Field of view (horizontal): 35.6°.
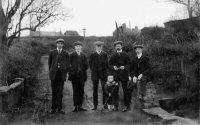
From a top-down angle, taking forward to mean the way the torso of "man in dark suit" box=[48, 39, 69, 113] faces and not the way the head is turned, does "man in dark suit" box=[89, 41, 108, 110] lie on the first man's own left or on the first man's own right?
on the first man's own left

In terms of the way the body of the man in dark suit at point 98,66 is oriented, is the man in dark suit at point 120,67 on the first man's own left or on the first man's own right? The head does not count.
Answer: on the first man's own left

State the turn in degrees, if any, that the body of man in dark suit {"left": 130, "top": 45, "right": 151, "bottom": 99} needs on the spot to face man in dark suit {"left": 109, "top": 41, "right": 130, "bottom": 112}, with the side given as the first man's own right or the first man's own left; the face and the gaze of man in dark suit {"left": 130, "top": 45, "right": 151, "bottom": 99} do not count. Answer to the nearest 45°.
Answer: approximately 90° to the first man's own right

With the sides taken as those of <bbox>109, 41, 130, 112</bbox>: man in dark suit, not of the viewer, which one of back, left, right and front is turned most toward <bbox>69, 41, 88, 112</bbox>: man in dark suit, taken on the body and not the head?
right

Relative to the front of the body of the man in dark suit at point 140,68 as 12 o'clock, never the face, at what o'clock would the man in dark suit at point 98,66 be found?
the man in dark suit at point 98,66 is roughly at 2 o'clock from the man in dark suit at point 140,68.

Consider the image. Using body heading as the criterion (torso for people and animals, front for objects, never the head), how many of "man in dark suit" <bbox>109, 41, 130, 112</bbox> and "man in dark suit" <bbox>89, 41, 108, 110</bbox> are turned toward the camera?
2

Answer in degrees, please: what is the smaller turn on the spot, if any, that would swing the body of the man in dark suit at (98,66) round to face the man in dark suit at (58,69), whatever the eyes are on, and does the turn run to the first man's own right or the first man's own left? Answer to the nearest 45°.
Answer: approximately 90° to the first man's own right

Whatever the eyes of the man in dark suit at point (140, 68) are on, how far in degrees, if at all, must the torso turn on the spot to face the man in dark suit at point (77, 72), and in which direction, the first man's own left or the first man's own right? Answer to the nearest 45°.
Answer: approximately 45° to the first man's own right

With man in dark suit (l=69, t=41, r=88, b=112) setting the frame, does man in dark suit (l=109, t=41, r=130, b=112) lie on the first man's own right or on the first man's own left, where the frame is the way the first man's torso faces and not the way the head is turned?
on the first man's own left
